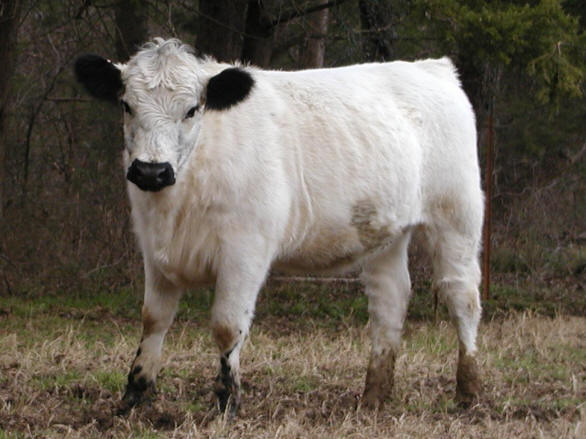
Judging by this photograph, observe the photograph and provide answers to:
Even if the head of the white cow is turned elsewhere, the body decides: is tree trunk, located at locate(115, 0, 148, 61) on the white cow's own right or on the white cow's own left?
on the white cow's own right

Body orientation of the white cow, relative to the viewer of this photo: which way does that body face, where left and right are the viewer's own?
facing the viewer and to the left of the viewer

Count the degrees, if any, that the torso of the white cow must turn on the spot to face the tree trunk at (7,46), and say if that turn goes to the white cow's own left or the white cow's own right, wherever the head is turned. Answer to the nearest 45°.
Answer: approximately 90° to the white cow's own right

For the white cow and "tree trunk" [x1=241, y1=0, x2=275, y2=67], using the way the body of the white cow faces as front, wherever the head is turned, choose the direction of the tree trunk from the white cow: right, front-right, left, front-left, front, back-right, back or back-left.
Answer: back-right

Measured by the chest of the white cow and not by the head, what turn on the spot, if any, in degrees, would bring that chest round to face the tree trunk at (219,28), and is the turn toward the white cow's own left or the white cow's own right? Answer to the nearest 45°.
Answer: approximately 135° to the white cow's own right

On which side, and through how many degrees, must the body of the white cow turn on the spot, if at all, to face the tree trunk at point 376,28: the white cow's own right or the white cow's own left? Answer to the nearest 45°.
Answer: approximately 135° to the white cow's own right

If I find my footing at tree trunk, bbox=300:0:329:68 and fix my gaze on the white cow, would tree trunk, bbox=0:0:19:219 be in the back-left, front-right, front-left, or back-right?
front-right
